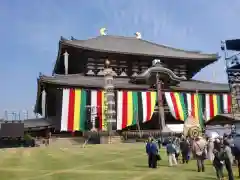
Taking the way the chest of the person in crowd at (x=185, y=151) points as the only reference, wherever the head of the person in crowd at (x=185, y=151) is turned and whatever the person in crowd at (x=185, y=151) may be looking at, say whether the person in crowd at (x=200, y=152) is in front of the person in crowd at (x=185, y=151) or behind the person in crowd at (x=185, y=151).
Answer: behind

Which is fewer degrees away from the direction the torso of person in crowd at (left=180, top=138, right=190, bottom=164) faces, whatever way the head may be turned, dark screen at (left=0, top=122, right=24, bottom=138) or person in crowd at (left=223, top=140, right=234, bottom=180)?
the dark screen

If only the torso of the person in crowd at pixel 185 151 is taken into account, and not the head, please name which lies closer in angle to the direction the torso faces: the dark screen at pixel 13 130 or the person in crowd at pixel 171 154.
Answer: the dark screen

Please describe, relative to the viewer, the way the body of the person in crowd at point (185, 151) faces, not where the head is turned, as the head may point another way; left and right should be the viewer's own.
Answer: facing away from the viewer

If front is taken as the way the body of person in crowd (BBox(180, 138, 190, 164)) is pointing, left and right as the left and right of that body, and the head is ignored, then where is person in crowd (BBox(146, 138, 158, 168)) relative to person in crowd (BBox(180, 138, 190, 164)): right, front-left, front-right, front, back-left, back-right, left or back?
back-left

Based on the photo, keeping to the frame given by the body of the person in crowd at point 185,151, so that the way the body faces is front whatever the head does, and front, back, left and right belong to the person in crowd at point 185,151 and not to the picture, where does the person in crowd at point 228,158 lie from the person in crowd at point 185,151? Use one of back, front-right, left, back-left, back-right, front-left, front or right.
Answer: back

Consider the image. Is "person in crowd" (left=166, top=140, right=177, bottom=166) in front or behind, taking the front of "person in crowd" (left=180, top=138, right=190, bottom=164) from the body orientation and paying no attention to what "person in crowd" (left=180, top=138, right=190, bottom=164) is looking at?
behind

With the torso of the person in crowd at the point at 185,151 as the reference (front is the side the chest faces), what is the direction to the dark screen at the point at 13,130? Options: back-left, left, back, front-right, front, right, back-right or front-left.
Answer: front-left
